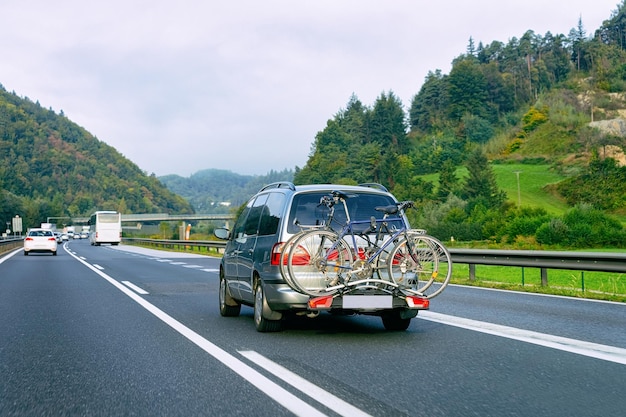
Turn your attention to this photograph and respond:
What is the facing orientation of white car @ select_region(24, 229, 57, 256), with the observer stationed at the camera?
facing away from the viewer

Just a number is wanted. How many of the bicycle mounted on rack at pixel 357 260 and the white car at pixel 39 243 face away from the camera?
1

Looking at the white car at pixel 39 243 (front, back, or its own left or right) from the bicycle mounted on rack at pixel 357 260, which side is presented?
back
